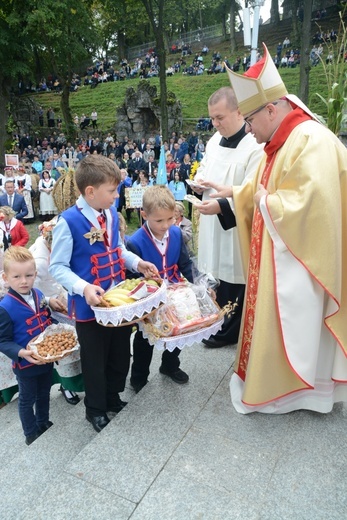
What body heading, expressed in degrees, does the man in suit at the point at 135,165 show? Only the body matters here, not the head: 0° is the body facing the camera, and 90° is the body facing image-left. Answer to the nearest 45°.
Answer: approximately 0°

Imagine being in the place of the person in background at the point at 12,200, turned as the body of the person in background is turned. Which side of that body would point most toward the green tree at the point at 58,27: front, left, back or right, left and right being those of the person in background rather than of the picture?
back

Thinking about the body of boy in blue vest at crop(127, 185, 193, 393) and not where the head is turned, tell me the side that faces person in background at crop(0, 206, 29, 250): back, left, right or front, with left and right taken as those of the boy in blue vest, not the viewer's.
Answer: back

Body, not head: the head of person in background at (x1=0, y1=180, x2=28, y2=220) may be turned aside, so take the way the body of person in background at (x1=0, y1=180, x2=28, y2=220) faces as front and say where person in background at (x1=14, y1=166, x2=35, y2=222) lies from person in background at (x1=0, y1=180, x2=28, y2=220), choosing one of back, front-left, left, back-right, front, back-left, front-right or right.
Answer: back

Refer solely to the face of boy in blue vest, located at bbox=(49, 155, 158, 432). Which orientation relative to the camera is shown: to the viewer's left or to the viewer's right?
to the viewer's right

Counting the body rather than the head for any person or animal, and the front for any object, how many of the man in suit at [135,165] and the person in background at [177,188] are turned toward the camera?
2

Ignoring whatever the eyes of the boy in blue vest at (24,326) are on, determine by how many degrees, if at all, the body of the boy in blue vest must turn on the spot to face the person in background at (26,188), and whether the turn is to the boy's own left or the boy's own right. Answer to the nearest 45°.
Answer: approximately 135° to the boy's own left
